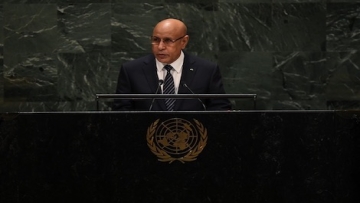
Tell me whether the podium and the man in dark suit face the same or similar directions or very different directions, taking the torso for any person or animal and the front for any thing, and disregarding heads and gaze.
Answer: same or similar directions

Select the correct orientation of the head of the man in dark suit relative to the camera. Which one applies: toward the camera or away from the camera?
toward the camera

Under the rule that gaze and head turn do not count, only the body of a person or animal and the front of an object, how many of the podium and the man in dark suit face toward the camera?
2

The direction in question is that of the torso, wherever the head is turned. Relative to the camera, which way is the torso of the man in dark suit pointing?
toward the camera

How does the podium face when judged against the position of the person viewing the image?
facing the viewer

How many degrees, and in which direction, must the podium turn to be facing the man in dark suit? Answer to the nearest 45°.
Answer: approximately 180°

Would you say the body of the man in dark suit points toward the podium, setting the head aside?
yes
